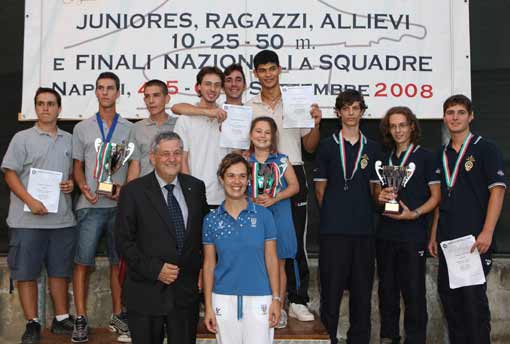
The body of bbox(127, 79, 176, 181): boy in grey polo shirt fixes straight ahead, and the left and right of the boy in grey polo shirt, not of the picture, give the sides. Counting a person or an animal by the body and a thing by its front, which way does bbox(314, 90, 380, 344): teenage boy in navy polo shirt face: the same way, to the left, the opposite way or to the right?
the same way

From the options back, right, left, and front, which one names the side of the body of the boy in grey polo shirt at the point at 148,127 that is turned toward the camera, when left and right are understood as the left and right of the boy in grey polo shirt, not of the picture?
front

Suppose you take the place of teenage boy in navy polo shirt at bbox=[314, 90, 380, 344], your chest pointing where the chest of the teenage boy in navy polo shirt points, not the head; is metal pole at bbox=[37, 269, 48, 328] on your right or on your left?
on your right

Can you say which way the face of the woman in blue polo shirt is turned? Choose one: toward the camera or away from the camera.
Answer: toward the camera

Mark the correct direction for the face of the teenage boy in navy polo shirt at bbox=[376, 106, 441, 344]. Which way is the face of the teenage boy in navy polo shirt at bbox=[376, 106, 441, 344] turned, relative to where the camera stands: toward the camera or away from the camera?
toward the camera

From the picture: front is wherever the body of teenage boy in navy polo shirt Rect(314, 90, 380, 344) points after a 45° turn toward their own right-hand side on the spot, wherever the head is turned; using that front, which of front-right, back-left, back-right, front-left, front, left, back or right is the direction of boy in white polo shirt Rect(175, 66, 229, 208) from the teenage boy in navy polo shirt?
front-right

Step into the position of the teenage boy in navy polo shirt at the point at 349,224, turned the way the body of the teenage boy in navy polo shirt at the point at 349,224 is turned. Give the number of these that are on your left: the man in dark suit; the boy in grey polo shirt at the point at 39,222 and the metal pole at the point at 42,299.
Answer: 0

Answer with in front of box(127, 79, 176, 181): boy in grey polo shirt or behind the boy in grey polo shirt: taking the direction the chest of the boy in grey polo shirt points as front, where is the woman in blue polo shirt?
in front

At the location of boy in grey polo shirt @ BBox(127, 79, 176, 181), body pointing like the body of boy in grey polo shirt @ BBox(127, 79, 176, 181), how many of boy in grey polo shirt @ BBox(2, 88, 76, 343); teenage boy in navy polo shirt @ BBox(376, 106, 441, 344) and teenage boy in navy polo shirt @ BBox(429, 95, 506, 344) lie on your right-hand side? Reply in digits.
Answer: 1

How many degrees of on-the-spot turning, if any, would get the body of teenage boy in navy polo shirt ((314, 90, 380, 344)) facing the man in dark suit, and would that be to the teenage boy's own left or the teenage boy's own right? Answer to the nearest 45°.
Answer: approximately 45° to the teenage boy's own right

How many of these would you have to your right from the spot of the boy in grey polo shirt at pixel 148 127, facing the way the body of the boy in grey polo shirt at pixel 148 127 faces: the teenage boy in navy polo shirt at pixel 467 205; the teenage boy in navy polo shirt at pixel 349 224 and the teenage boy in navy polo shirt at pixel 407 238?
0

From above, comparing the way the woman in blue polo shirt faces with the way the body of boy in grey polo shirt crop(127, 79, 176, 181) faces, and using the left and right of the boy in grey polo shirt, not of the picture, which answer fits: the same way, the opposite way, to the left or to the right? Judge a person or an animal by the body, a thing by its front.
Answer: the same way

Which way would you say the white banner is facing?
toward the camera

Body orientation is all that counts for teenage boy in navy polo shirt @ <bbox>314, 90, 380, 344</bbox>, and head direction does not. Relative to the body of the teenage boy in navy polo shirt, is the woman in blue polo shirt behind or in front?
in front

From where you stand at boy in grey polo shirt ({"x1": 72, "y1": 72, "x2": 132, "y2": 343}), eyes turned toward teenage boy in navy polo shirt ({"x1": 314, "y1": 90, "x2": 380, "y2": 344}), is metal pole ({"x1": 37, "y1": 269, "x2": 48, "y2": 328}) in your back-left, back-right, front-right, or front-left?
back-left

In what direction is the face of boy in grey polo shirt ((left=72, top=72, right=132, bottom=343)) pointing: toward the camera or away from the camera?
toward the camera

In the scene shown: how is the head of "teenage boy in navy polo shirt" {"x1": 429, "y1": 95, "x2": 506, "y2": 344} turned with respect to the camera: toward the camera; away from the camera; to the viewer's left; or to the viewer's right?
toward the camera

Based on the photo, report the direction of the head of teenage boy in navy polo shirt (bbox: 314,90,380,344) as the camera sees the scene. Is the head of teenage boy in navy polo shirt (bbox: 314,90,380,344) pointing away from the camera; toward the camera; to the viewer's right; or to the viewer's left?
toward the camera

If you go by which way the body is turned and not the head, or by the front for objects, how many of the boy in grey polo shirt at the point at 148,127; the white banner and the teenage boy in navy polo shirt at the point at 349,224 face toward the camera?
3

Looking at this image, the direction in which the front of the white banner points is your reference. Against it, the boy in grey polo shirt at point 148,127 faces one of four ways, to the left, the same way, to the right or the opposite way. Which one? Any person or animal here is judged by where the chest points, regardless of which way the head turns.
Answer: the same way
